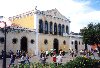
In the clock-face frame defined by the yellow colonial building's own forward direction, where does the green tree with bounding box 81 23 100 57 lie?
The green tree is roughly at 11 o'clock from the yellow colonial building.

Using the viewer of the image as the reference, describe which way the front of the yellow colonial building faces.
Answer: facing the viewer and to the right of the viewer
